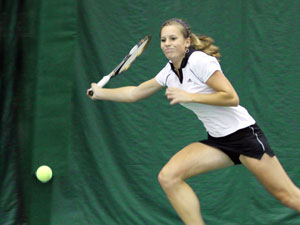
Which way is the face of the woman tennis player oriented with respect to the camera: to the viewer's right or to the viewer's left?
to the viewer's left

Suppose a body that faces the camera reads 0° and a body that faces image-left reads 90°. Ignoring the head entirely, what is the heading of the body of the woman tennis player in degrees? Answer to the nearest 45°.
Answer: approximately 45°
